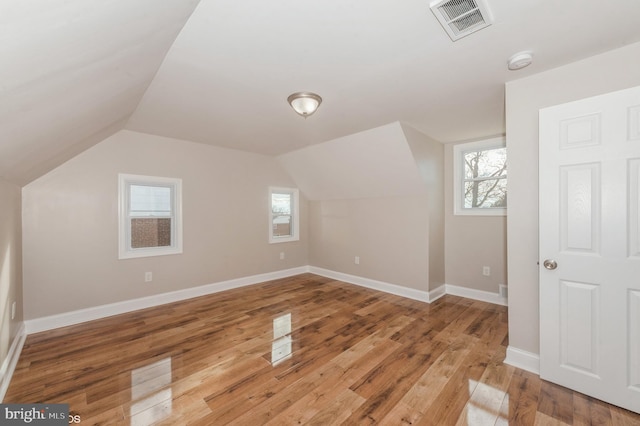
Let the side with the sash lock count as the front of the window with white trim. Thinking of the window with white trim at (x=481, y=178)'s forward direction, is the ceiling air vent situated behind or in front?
in front

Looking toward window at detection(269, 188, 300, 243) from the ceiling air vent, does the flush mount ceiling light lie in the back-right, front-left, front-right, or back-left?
front-left

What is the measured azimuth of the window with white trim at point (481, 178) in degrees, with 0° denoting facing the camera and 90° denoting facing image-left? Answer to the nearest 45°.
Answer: approximately 45°

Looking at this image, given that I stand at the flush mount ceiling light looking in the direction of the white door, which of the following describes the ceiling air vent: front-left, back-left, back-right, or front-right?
front-right

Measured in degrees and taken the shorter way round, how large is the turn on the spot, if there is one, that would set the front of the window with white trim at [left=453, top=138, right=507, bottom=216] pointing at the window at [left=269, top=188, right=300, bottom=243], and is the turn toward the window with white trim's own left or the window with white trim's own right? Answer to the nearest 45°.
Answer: approximately 45° to the window with white trim's own right

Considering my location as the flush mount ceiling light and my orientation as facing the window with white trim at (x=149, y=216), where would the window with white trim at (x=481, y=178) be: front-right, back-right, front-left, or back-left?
back-right

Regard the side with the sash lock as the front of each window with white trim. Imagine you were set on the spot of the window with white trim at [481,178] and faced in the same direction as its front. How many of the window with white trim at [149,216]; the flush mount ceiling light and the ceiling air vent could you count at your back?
0

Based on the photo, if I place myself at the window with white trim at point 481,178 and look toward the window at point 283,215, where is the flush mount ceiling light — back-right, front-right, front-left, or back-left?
front-left

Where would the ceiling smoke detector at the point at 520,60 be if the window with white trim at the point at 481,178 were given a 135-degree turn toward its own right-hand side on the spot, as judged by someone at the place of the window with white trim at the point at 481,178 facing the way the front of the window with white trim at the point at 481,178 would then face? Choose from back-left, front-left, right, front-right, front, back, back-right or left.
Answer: back

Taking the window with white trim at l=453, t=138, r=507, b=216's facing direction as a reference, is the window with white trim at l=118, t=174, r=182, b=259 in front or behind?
in front

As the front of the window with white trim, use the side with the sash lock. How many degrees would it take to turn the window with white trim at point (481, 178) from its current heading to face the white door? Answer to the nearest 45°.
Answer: approximately 45° to its left

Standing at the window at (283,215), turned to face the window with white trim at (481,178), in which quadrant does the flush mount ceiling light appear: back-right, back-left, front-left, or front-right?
front-right
